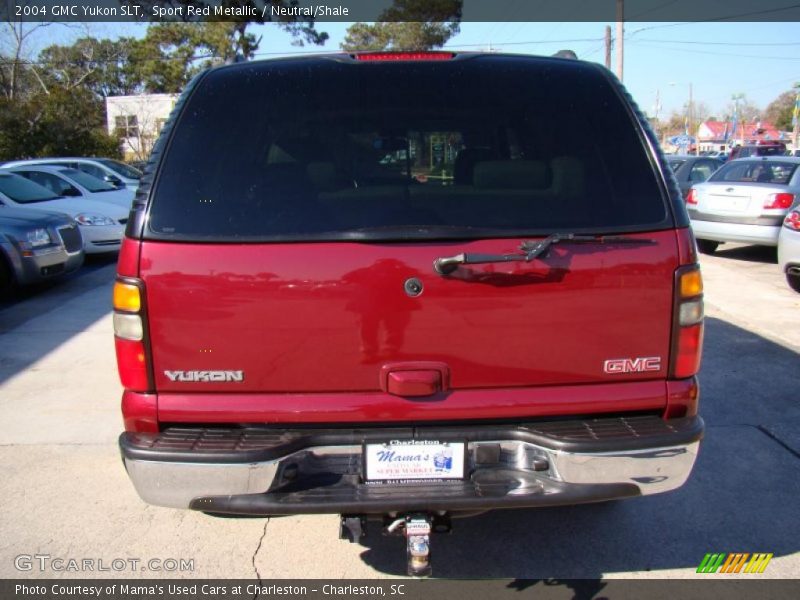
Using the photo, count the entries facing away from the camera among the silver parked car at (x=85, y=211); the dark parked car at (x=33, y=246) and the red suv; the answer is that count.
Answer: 1

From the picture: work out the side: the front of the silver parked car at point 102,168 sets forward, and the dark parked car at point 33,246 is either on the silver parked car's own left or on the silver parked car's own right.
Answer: on the silver parked car's own right

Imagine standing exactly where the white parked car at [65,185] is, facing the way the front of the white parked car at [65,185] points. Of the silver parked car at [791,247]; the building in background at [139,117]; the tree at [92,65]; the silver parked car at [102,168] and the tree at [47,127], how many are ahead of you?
1

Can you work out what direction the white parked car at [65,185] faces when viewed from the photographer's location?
facing the viewer and to the right of the viewer

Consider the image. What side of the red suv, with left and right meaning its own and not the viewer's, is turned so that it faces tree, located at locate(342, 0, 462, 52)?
front

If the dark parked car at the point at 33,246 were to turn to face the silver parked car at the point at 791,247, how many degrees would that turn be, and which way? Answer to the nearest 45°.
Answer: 0° — it already faces it

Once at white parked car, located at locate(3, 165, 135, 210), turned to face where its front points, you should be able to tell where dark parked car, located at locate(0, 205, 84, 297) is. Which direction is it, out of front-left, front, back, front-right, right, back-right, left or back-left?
front-right

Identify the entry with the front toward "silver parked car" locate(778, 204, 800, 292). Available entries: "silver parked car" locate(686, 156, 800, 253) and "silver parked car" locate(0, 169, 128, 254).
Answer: "silver parked car" locate(0, 169, 128, 254)

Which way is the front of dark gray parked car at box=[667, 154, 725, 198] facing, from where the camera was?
facing away from the viewer and to the right of the viewer

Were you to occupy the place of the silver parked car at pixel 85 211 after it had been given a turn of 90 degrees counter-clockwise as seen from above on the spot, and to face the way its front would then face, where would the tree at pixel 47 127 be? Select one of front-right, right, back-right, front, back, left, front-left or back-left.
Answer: front-left

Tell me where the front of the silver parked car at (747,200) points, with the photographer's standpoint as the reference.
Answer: facing away from the viewer and to the right of the viewer

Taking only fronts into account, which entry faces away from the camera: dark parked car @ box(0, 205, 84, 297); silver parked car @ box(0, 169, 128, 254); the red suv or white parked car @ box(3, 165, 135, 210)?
the red suv

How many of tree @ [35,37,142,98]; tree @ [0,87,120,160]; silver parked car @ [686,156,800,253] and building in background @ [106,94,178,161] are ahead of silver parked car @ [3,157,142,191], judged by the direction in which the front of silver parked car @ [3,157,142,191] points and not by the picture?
1

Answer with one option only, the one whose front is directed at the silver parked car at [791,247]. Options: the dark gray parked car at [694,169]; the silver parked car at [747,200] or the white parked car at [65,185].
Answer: the white parked car at [65,185]

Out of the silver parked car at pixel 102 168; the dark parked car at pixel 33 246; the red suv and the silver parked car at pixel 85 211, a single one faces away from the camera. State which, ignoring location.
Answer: the red suv

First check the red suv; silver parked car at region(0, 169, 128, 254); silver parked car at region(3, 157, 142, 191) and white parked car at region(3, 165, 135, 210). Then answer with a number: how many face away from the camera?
1

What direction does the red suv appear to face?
away from the camera

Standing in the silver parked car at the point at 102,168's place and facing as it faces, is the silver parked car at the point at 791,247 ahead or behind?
ahead
